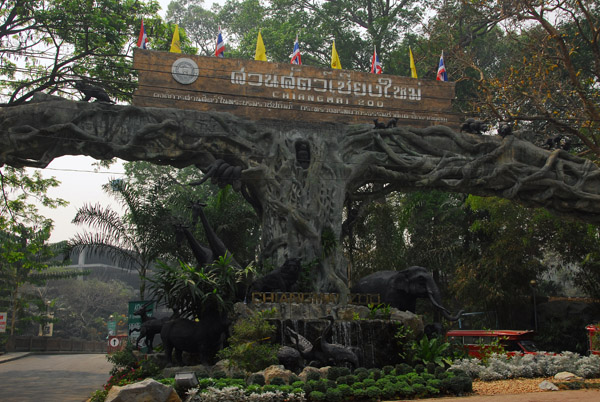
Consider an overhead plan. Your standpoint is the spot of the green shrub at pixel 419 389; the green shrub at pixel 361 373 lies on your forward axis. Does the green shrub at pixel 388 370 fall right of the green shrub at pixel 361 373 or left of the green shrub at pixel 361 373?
right

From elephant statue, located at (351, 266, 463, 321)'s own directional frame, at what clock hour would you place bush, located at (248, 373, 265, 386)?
The bush is roughly at 4 o'clock from the elephant statue.

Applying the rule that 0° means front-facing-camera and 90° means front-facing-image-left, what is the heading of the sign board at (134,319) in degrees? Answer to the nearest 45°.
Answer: approximately 0°

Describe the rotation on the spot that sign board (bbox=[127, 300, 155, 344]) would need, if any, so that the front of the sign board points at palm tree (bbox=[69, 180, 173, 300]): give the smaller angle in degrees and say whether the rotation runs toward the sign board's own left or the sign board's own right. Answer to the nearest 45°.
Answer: approximately 180°

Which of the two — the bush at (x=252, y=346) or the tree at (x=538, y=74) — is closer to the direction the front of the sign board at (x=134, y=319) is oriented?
the bush

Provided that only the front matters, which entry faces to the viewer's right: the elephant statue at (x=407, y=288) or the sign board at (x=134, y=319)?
the elephant statue

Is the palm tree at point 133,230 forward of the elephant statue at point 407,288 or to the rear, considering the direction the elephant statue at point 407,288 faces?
to the rear

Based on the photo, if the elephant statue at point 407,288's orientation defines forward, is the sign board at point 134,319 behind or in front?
behind

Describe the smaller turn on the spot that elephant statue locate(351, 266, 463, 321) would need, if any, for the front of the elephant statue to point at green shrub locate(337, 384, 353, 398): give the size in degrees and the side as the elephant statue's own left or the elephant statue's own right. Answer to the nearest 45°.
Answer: approximately 90° to the elephant statue's own right

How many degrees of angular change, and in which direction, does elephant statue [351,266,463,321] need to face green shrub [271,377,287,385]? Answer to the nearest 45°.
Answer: approximately 90° to its right

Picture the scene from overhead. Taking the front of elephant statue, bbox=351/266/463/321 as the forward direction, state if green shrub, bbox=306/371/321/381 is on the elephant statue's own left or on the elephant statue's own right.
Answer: on the elephant statue's own right

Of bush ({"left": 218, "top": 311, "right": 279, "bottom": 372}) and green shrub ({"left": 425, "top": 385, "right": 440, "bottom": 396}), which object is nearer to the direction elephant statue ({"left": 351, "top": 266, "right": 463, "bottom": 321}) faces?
the green shrub

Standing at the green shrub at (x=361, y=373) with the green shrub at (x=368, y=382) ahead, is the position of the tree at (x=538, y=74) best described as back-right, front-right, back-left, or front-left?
back-left

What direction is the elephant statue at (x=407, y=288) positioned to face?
to the viewer's right

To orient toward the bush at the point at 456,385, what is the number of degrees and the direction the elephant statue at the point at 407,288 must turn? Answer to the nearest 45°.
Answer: approximately 90° to its right

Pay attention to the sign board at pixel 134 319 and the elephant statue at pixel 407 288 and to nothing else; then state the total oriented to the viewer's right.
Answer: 1

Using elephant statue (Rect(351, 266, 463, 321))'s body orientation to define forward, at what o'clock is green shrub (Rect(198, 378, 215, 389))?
The green shrub is roughly at 4 o'clock from the elephant statue.

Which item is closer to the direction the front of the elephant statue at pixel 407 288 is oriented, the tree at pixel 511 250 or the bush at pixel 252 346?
the tree

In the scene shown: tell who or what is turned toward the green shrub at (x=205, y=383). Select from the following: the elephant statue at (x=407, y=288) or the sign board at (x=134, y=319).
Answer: the sign board

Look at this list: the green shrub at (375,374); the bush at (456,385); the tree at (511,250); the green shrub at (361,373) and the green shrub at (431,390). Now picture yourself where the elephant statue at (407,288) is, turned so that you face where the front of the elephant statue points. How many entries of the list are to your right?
4
